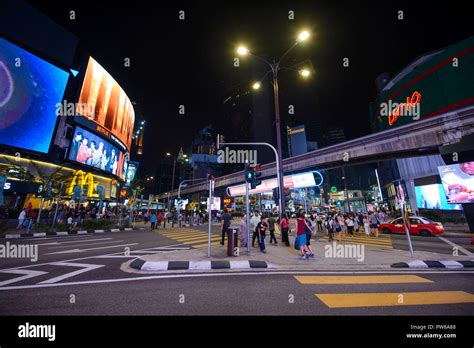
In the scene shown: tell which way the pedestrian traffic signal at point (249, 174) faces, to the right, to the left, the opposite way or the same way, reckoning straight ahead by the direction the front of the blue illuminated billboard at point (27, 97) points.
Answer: to the right

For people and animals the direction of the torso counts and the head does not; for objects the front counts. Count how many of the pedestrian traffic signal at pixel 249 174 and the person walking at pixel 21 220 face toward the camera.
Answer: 1

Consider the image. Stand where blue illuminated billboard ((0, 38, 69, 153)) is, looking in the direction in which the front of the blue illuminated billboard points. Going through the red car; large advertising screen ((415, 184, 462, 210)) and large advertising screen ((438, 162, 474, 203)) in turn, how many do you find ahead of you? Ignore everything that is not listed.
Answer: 3

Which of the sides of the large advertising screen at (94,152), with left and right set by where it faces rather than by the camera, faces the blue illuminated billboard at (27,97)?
right

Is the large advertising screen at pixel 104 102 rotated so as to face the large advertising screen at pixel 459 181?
yes

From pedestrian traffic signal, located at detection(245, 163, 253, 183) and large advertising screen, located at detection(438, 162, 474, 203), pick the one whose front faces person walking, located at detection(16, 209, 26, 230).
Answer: the large advertising screen

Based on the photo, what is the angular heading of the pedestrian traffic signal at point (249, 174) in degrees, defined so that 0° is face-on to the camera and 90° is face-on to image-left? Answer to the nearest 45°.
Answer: approximately 0°

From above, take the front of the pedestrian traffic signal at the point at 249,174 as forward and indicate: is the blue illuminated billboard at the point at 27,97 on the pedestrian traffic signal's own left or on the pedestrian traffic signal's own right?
on the pedestrian traffic signal's own right

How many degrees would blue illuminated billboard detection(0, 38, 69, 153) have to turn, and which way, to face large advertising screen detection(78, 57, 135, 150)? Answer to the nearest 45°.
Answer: approximately 90° to its left
